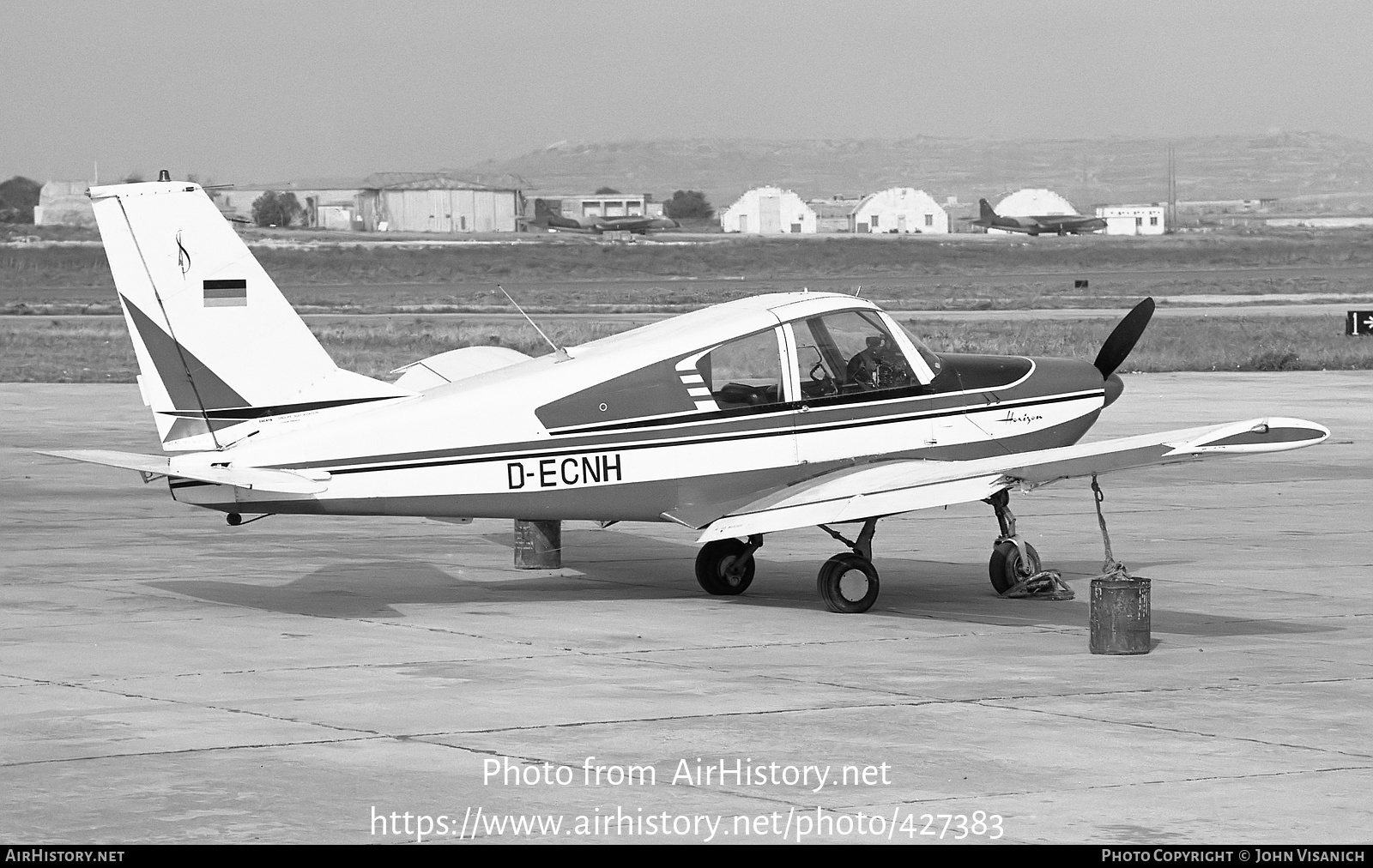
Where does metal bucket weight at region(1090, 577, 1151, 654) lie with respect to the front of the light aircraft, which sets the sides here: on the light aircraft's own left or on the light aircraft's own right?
on the light aircraft's own right

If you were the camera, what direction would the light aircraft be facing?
facing away from the viewer and to the right of the viewer
